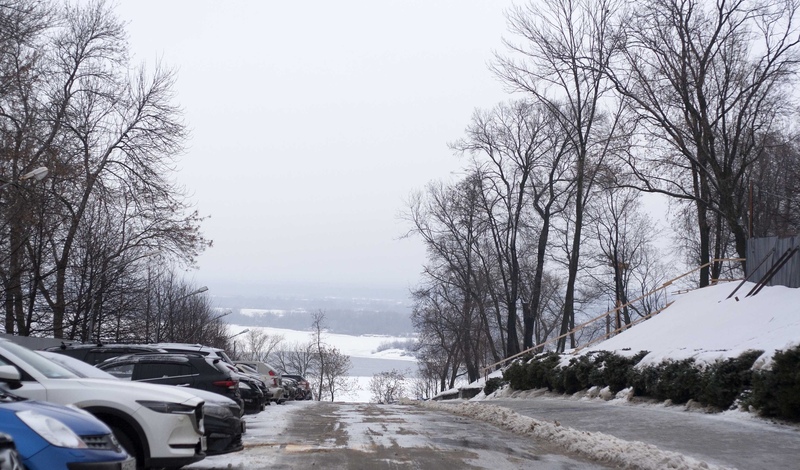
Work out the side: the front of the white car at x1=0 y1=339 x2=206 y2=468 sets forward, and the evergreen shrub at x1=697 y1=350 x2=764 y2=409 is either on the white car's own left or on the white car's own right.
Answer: on the white car's own left

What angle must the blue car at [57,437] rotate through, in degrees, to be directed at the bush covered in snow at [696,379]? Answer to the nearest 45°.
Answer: approximately 90° to its left

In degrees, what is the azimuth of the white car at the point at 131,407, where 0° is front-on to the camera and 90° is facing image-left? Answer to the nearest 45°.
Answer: approximately 315°

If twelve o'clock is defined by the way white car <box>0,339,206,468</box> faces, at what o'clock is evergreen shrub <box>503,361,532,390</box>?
The evergreen shrub is roughly at 9 o'clock from the white car.

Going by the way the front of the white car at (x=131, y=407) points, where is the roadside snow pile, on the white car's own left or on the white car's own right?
on the white car's own left
